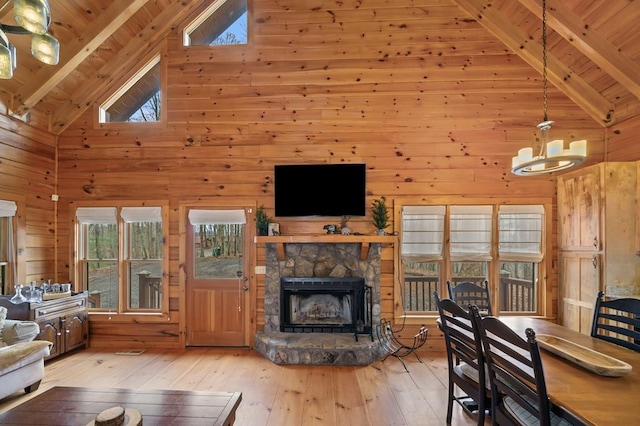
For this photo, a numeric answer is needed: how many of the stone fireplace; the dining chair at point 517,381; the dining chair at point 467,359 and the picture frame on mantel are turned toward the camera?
2

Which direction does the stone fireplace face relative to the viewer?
toward the camera

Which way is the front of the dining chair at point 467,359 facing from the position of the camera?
facing away from the viewer and to the right of the viewer

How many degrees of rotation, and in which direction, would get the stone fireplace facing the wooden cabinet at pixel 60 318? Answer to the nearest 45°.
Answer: approximately 90° to its right

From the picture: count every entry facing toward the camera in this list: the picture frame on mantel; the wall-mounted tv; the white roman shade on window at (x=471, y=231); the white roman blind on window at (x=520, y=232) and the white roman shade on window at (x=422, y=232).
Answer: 5

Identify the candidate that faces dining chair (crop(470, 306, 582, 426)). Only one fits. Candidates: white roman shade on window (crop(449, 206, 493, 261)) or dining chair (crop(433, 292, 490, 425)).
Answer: the white roman shade on window

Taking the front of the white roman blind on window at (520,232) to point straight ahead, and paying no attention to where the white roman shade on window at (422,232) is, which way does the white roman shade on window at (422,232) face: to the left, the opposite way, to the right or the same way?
the same way

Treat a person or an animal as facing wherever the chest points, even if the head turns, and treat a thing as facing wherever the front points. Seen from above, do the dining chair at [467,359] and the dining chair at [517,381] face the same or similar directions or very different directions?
same or similar directions

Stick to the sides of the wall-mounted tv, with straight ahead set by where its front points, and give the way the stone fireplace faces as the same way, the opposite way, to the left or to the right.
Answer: the same way

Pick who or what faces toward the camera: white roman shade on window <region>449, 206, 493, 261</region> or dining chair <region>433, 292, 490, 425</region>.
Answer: the white roman shade on window

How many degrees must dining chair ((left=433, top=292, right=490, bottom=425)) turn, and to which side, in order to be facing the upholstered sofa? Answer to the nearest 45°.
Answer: approximately 135° to its left

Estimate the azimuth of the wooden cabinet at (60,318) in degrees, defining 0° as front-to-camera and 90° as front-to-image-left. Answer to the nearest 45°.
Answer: approximately 315°

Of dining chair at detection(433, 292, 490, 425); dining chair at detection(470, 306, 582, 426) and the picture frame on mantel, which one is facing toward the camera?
the picture frame on mantel

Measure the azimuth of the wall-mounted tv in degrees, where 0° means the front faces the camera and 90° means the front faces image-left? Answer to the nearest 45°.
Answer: approximately 0°

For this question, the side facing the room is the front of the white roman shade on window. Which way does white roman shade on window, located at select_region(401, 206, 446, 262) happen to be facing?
toward the camera

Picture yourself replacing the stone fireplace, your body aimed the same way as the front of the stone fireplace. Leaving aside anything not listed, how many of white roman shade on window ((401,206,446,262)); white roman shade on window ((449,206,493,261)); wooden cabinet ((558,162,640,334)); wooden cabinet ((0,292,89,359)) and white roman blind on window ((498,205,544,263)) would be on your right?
1

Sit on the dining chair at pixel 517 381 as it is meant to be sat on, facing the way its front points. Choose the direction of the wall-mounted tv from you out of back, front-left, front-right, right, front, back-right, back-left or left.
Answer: left

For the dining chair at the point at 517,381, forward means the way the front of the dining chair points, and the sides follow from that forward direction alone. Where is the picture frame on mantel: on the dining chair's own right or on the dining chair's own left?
on the dining chair's own left

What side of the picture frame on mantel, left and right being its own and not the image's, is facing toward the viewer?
front

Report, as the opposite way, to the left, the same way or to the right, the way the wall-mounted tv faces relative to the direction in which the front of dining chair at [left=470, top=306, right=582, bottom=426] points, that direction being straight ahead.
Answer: to the right
